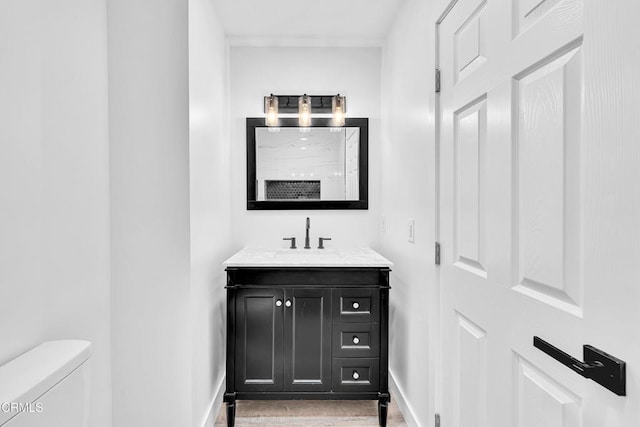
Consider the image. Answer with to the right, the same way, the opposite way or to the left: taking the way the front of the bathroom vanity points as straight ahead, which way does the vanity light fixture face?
the same way

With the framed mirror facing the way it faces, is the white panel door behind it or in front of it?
in front

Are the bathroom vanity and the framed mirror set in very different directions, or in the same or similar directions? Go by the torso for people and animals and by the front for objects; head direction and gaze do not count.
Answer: same or similar directions

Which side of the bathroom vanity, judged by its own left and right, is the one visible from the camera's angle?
front

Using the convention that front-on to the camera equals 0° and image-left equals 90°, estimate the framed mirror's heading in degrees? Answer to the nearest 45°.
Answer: approximately 0°

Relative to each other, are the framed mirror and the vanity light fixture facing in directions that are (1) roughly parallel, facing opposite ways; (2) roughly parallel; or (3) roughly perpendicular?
roughly parallel

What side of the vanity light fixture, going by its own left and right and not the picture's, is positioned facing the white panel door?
front

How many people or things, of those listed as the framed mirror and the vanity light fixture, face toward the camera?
2

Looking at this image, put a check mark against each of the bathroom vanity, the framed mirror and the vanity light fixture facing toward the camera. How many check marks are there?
3

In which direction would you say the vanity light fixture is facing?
toward the camera
